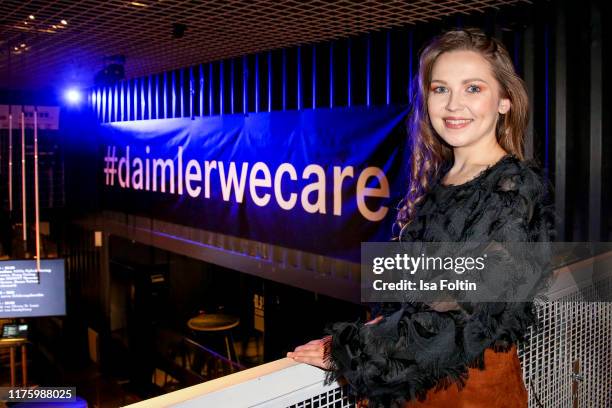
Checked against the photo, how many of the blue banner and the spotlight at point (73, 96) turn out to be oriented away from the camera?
0

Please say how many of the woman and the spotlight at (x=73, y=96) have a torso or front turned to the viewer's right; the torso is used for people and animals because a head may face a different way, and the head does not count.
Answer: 0

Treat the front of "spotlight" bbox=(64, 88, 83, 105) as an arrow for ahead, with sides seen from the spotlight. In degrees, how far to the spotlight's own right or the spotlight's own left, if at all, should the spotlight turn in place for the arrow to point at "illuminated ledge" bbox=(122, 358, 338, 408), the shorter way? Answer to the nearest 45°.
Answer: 0° — it already faces it

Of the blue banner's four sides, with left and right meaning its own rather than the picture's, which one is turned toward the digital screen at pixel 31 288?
right

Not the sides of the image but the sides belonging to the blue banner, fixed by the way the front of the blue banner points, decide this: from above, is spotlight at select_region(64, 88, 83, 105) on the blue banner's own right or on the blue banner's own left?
on the blue banner's own right

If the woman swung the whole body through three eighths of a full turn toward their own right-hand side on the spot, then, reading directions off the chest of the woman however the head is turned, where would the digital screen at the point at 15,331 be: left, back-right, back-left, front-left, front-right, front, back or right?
front-left

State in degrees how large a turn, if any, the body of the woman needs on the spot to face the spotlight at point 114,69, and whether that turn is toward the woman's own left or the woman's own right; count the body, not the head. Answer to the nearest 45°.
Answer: approximately 90° to the woman's own right

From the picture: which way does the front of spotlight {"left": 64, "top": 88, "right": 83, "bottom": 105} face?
toward the camera

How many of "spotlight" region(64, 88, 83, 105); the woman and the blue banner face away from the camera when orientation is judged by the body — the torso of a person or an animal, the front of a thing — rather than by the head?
0

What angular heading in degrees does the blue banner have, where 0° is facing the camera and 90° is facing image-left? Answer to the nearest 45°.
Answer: approximately 45°

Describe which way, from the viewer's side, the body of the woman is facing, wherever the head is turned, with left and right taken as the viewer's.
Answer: facing the viewer and to the left of the viewer

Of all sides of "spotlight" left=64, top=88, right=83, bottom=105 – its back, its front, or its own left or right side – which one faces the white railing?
front

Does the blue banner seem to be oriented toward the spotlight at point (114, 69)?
no

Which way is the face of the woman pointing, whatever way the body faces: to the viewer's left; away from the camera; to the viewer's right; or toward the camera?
toward the camera
